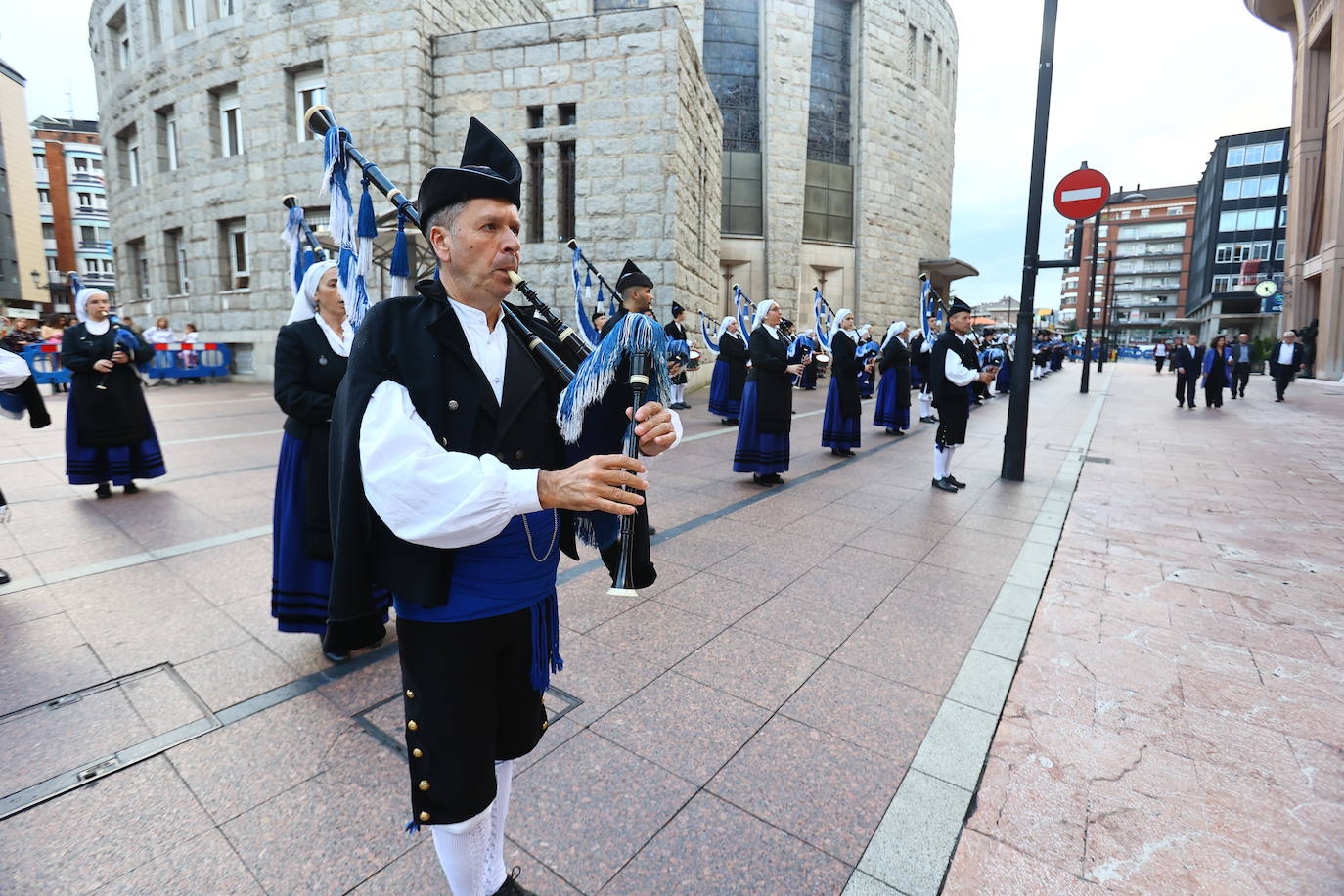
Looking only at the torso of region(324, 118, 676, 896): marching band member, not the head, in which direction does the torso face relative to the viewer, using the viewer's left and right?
facing the viewer and to the right of the viewer

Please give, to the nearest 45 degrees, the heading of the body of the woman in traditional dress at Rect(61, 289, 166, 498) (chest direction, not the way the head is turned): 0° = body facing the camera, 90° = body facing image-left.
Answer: approximately 315°

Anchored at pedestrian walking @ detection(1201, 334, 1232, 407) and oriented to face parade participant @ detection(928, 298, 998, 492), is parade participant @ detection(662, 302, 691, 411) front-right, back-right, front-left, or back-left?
front-right

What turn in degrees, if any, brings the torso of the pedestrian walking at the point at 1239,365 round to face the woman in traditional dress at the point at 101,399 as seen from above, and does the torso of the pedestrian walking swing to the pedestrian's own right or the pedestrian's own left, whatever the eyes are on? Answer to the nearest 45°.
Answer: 0° — they already face them

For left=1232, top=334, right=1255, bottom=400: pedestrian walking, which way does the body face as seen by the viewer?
toward the camera

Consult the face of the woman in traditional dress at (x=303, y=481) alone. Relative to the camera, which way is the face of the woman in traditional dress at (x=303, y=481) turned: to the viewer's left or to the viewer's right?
to the viewer's right
